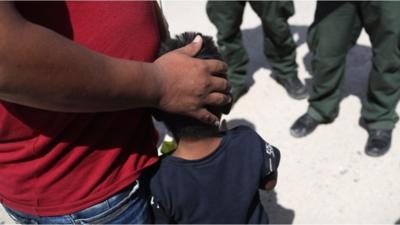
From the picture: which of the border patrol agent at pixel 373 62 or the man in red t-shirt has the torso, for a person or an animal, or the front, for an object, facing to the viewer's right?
the man in red t-shirt

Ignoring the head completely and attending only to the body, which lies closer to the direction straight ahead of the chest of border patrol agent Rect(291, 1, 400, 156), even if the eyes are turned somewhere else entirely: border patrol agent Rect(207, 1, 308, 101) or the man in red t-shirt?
the man in red t-shirt

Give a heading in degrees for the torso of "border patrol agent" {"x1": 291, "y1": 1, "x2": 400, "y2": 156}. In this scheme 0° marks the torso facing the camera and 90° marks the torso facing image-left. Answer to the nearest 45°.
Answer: approximately 45°

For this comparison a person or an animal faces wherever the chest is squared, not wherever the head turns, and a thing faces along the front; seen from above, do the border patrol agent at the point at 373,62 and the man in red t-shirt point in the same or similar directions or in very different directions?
very different directions

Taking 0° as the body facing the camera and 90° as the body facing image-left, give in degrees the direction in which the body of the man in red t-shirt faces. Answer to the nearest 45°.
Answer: approximately 270°

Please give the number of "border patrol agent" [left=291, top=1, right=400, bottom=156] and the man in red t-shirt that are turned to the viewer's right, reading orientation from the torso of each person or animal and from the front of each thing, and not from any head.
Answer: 1

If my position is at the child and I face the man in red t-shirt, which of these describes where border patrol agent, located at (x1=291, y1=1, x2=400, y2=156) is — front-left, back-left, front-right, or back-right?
back-right

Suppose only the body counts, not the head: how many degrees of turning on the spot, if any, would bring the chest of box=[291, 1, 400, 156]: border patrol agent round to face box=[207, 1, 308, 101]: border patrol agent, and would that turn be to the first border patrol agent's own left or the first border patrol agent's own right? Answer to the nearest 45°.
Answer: approximately 90° to the first border patrol agent's own right
